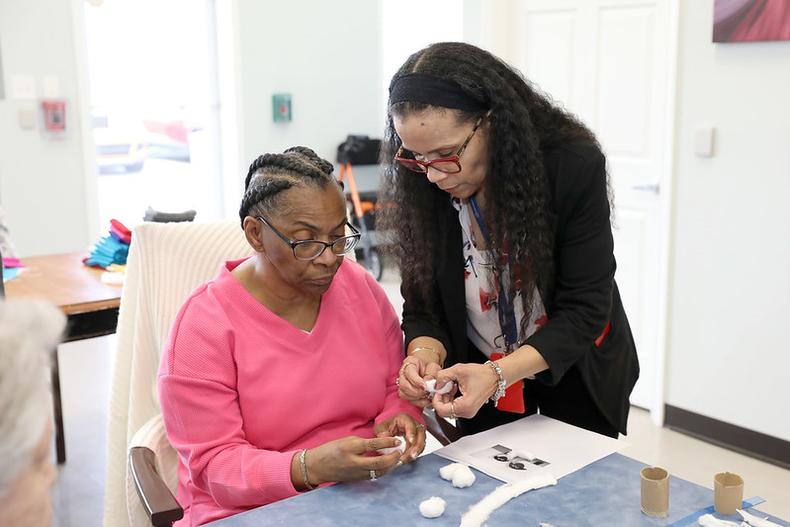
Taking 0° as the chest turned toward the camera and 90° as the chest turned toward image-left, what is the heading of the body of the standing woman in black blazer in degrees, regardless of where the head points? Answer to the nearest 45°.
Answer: approximately 45°

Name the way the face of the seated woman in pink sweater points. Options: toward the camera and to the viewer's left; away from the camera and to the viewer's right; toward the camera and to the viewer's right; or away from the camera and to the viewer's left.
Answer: toward the camera and to the viewer's right

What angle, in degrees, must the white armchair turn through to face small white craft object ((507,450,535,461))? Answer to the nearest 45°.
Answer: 0° — it already faces it

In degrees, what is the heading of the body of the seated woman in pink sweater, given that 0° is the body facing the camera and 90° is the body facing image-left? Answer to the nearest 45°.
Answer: approximately 315°

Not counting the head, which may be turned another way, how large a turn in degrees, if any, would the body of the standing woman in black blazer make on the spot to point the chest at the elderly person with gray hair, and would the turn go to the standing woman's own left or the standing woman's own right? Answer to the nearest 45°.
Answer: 0° — they already face them

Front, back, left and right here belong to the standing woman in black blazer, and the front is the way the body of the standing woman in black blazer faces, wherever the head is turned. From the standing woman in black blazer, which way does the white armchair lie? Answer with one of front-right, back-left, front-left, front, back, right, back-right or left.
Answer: front-right

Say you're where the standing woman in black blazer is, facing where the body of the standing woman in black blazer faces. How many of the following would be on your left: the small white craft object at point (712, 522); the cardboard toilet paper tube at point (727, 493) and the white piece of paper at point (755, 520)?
3

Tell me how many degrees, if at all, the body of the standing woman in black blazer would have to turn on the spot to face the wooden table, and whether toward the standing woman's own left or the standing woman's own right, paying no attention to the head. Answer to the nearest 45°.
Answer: approximately 90° to the standing woman's own right

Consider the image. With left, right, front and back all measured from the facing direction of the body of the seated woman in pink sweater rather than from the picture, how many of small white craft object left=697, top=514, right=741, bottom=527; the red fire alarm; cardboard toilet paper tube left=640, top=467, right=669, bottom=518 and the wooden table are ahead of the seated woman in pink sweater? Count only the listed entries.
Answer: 2

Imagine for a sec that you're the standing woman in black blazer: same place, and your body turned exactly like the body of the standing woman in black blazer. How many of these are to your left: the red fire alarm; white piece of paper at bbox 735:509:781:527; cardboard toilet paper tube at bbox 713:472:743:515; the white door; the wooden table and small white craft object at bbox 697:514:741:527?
3
